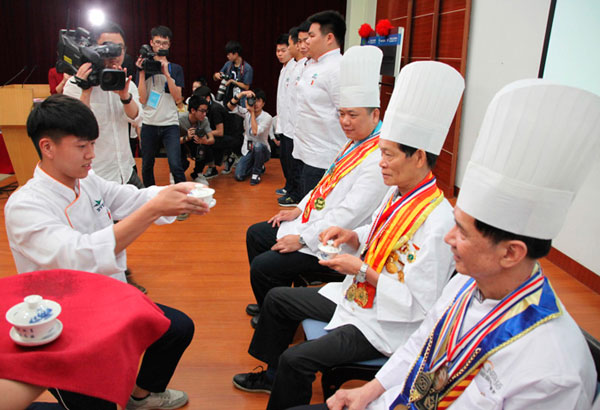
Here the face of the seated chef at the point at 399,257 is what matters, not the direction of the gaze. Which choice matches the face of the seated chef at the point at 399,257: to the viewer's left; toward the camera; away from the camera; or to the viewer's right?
to the viewer's left

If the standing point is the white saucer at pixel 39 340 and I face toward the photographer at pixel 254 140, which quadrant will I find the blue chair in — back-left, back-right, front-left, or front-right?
front-right

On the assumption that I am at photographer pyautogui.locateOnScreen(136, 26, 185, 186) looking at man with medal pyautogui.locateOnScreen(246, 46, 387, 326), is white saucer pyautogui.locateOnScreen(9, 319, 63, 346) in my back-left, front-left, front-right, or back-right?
front-right

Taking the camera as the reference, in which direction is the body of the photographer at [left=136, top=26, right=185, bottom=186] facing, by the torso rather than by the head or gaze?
toward the camera

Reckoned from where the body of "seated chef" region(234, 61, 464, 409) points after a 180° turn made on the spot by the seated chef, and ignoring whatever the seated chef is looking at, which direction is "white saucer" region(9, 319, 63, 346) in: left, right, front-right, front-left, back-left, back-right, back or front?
back-right

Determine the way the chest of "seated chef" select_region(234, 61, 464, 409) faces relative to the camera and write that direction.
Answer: to the viewer's left

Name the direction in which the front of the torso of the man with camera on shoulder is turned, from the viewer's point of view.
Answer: toward the camera

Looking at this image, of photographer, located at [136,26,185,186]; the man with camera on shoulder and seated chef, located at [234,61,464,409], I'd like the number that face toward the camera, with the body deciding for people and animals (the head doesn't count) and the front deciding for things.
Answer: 2

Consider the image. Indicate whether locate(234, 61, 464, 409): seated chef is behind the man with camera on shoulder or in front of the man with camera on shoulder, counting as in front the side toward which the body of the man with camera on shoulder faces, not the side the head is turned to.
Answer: in front

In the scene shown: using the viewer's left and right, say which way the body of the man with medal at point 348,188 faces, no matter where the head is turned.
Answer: facing the viewer and to the left of the viewer

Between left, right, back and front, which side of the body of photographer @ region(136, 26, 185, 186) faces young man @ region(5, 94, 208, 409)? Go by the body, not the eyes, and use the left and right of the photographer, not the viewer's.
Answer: front
